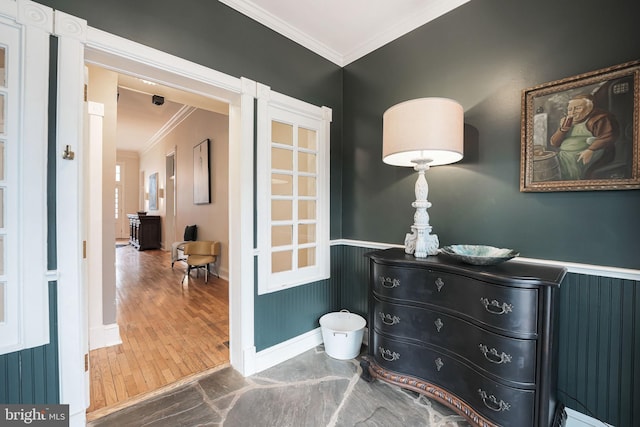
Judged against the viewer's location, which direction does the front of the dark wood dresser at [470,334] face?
facing the viewer and to the left of the viewer

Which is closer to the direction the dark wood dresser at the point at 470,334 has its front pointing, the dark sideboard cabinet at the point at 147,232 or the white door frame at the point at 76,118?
the white door frame

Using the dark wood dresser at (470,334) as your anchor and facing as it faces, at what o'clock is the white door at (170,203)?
The white door is roughly at 2 o'clock from the dark wood dresser.

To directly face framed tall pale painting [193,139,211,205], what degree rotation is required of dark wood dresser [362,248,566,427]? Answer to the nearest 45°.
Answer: approximately 45° to its right

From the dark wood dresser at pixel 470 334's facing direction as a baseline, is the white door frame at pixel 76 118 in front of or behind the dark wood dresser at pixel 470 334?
in front

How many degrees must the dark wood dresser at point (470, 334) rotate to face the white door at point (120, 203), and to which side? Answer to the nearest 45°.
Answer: approximately 45° to its right

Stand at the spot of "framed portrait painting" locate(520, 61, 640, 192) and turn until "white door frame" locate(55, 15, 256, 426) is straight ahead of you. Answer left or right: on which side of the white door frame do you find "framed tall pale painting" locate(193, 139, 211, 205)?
right

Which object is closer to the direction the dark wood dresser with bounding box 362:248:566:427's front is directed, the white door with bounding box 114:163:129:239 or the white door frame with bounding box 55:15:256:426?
the white door frame

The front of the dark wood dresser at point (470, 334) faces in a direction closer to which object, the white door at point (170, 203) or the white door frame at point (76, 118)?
the white door frame

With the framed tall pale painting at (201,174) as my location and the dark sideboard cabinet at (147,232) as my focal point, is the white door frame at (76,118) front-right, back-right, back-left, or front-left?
back-left

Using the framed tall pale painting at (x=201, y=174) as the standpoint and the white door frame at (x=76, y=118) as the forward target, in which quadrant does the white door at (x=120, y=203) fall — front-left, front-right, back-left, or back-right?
back-right
